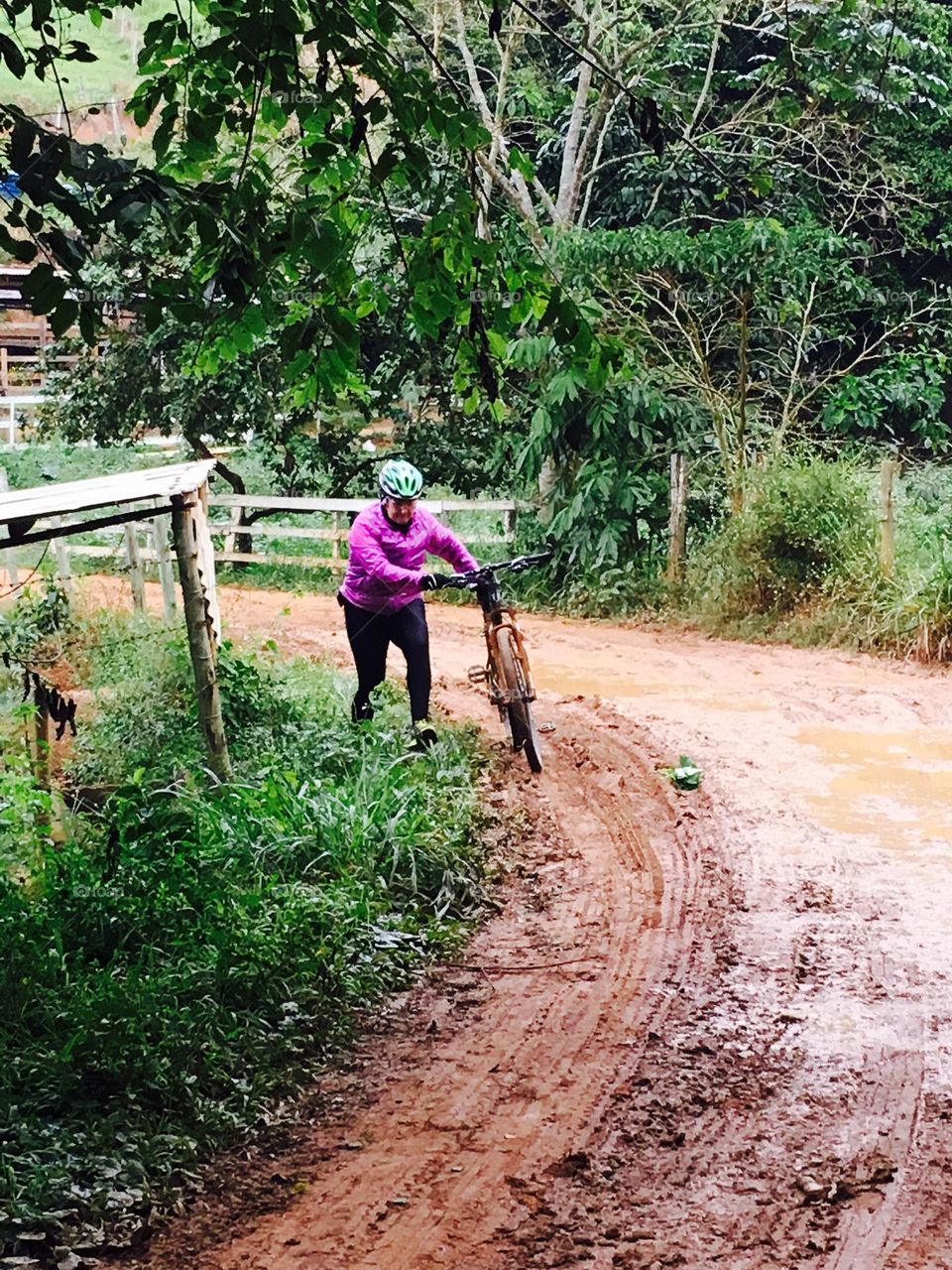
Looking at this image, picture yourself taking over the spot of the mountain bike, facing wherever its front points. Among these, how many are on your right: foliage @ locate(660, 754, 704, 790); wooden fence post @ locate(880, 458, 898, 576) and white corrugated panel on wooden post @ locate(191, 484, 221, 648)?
1

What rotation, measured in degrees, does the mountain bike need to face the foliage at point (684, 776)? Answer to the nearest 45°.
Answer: approximately 90° to its left

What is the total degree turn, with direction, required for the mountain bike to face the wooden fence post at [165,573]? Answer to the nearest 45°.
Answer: approximately 135° to its right

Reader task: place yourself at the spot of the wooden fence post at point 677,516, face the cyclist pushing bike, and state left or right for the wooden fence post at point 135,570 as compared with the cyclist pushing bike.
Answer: right

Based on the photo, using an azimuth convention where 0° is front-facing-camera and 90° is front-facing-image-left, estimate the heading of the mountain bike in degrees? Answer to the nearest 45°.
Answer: approximately 0°

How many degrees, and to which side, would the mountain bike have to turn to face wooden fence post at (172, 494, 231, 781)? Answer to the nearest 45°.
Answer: approximately 45° to its right

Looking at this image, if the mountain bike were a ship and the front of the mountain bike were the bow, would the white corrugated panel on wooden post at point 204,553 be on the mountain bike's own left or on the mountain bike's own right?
on the mountain bike's own right

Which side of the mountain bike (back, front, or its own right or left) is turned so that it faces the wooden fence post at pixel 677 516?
back

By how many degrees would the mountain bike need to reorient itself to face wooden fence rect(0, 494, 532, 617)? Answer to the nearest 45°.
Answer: approximately 180°

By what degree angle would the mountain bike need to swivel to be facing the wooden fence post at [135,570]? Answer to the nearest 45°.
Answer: approximately 135° to its right
